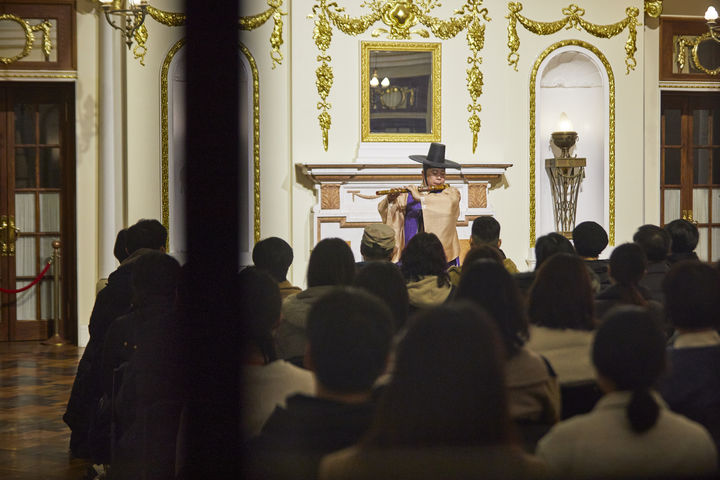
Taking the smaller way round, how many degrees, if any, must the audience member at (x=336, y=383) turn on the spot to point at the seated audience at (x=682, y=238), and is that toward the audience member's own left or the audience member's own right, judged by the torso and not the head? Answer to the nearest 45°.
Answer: approximately 45° to the audience member's own right

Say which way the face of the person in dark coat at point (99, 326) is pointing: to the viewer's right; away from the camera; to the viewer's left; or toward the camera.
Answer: away from the camera

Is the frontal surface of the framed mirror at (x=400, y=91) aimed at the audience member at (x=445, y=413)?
yes

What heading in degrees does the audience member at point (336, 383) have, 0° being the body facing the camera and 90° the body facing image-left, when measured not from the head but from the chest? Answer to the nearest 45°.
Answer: approximately 180°

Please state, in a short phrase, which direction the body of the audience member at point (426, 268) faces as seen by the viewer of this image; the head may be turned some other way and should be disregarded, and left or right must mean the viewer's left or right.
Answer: facing away from the viewer

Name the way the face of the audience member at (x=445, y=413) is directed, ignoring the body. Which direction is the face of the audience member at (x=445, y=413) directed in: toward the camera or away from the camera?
away from the camera

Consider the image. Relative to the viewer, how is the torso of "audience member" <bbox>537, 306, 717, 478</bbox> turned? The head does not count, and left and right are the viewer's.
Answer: facing away from the viewer

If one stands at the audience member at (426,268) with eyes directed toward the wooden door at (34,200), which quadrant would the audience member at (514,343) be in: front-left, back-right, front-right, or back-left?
back-left

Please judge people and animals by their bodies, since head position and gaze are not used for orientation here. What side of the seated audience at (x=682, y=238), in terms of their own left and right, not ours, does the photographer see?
back

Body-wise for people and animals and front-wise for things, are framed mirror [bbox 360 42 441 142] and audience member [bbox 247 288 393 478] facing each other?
yes

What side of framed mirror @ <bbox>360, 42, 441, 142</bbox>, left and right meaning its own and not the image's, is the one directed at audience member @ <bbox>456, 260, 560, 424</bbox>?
front

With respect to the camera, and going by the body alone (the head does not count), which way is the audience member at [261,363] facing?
away from the camera

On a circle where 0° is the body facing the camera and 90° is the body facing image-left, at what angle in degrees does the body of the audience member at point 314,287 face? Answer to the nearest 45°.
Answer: approximately 180°

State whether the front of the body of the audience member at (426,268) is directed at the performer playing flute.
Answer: yes

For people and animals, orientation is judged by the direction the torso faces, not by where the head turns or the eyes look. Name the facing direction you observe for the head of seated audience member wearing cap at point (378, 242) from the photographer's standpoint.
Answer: facing away from the viewer

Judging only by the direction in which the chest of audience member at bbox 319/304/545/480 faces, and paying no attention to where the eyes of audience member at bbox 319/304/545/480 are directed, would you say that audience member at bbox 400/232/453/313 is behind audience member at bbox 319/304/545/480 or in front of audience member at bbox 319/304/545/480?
in front

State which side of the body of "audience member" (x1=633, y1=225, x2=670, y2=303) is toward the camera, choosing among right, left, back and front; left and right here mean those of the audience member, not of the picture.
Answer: back

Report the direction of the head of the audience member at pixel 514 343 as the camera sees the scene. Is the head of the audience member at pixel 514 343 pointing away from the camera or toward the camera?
away from the camera
